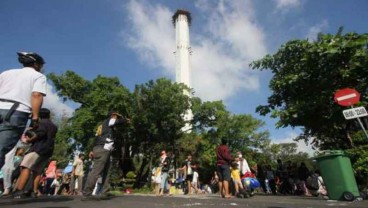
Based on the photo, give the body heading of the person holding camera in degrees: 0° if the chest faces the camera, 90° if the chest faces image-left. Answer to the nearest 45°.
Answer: approximately 270°

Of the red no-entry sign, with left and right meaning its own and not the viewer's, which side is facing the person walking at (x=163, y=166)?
right

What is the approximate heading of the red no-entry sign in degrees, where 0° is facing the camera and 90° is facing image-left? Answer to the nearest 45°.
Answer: approximately 0°

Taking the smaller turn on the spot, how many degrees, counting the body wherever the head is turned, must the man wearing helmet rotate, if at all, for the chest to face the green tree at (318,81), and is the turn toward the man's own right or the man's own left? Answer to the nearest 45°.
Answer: approximately 45° to the man's own right
